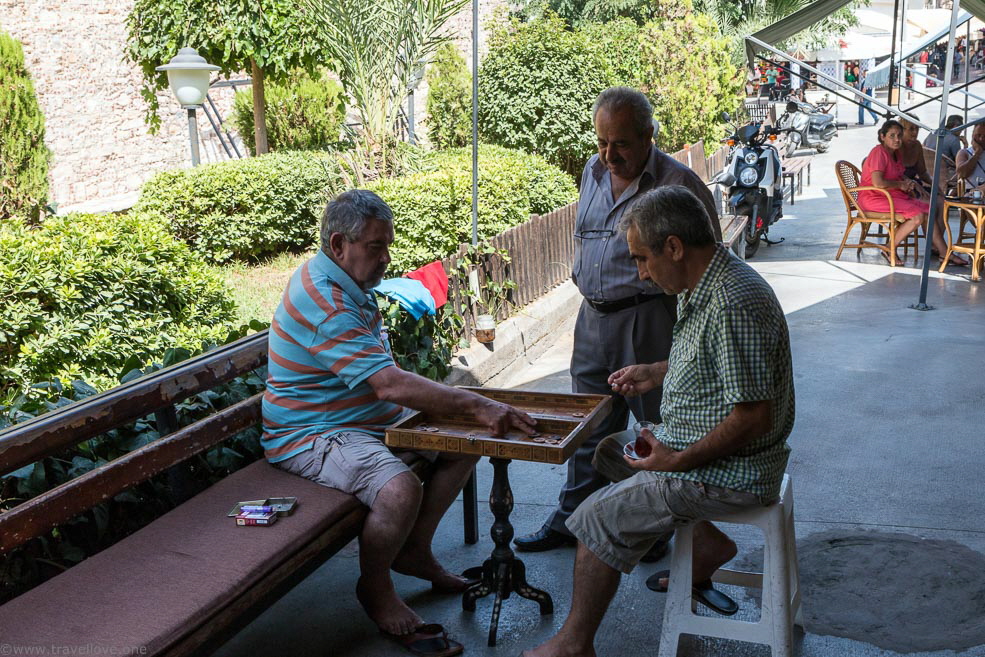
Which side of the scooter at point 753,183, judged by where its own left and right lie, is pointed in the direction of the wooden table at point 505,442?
front

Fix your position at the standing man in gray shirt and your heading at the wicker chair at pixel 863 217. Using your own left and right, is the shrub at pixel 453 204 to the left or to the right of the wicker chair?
left

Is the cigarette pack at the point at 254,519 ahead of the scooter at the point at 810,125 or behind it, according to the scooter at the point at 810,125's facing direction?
ahead

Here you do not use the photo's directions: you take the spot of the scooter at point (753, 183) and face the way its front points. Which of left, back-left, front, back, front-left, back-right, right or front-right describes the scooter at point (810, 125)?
back

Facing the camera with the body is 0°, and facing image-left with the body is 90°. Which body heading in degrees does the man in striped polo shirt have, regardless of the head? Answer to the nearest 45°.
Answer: approximately 270°

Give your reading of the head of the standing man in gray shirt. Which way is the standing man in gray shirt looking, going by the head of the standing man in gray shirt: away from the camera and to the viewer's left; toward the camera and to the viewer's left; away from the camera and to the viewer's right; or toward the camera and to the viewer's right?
toward the camera and to the viewer's left

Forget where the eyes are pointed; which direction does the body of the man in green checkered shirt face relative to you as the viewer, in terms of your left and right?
facing to the left of the viewer

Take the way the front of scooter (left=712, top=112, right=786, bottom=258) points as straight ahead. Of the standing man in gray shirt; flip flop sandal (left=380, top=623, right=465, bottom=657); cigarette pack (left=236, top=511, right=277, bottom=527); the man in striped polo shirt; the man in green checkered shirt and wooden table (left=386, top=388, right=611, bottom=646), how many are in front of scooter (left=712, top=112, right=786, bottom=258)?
6

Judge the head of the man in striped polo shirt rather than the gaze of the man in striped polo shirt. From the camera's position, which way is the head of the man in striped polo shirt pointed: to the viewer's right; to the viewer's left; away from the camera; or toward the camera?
to the viewer's right

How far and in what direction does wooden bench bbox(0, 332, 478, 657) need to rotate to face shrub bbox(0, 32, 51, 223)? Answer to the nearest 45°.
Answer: approximately 135° to its left

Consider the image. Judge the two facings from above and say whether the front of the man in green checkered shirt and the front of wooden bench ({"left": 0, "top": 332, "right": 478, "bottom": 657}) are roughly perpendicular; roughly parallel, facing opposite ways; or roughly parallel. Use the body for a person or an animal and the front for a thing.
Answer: roughly parallel, facing opposite ways

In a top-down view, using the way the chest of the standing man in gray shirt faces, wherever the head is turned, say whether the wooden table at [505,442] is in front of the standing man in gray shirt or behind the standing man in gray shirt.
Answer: in front

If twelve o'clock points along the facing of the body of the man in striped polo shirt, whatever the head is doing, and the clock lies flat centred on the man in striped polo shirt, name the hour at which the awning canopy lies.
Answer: The awning canopy is roughly at 10 o'clock from the man in striped polo shirt.

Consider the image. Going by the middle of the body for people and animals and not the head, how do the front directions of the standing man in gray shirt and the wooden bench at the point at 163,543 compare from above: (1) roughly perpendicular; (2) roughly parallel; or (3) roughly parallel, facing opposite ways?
roughly perpendicular

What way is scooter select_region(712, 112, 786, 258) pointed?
toward the camera

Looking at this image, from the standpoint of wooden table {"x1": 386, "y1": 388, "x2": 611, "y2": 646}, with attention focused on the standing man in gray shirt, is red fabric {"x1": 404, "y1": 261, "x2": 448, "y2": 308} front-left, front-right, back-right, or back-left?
front-left

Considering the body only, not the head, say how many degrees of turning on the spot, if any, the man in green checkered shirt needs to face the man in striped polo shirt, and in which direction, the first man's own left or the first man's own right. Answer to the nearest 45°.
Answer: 0° — they already face them

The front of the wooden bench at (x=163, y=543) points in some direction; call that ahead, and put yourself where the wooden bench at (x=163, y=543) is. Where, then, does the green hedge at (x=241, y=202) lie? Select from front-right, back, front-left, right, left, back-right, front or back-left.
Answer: back-left

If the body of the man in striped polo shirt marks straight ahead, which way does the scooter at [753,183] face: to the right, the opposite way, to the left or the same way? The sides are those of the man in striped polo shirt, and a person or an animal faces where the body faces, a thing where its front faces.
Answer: to the right
